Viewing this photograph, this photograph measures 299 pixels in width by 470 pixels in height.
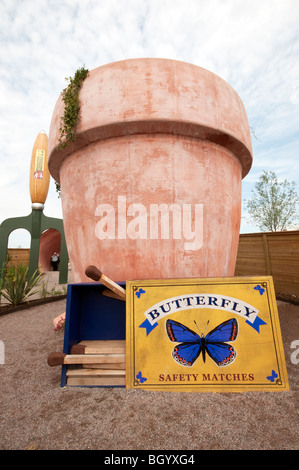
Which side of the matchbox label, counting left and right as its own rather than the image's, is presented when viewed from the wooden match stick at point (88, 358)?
right

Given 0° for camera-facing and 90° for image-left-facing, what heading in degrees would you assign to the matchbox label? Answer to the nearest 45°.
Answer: approximately 0°
